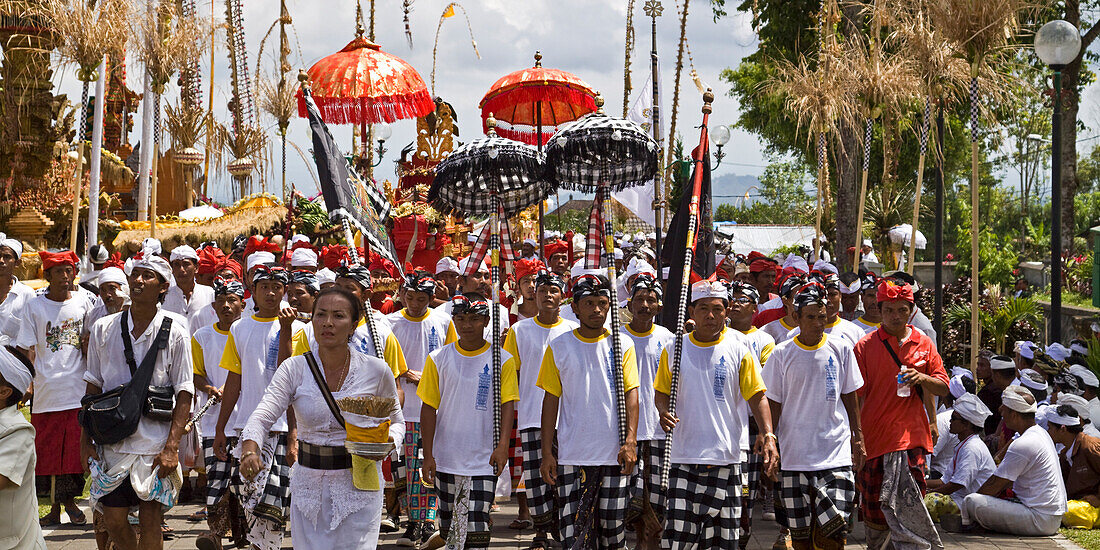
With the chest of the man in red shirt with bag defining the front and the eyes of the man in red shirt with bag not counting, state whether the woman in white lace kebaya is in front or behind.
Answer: in front

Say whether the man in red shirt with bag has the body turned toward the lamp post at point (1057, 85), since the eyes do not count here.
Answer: no

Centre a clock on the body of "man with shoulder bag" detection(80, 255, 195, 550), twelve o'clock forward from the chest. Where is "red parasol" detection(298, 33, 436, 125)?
The red parasol is roughly at 7 o'clock from the man with shoulder bag.

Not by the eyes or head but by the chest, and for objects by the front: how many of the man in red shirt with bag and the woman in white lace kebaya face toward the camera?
2

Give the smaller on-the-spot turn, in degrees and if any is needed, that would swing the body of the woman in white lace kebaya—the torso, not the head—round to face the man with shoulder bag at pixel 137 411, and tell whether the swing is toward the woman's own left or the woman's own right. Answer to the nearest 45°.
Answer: approximately 135° to the woman's own right

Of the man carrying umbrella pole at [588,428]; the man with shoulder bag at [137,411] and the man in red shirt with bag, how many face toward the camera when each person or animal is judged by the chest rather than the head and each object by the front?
3

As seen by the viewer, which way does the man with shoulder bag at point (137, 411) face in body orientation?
toward the camera

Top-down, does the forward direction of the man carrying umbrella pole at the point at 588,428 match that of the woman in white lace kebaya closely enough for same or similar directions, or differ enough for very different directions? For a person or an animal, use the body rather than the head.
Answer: same or similar directions

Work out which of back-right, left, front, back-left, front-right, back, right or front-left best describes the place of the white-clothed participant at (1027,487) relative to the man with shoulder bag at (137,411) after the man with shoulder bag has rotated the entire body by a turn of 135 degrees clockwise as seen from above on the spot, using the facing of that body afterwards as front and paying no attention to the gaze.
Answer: back-right

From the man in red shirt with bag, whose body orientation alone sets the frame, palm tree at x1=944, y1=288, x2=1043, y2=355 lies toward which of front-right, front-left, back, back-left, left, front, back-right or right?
back

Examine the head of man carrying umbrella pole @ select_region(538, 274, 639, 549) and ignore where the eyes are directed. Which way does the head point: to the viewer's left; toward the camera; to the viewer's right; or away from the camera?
toward the camera

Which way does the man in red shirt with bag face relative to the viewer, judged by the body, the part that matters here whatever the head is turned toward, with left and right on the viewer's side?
facing the viewer

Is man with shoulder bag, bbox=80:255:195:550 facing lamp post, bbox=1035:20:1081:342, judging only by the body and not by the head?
no
